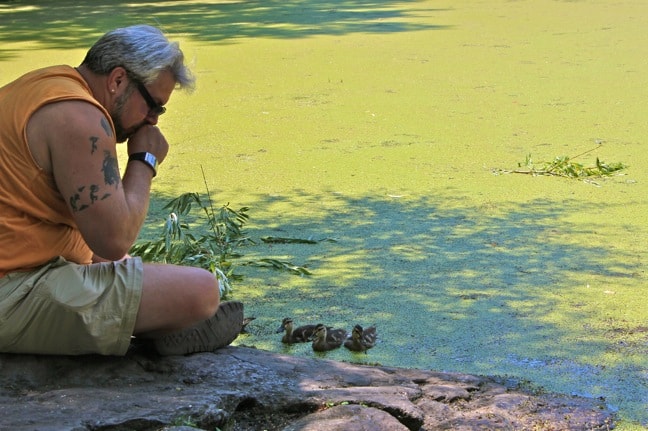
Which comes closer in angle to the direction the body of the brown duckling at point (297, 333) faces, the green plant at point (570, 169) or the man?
the man

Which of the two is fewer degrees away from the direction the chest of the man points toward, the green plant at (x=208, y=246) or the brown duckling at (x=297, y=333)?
the brown duckling

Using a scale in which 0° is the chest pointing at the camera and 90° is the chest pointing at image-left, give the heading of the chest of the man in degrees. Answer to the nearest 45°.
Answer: approximately 270°

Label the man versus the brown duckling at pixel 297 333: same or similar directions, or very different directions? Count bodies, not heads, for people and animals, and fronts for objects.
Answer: very different directions

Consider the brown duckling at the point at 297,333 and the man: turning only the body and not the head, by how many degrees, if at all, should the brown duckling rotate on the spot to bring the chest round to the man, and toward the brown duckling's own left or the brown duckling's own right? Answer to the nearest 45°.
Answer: approximately 45° to the brown duckling's own left

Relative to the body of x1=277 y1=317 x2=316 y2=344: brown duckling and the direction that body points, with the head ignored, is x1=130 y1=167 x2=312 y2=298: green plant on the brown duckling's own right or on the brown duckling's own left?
on the brown duckling's own right

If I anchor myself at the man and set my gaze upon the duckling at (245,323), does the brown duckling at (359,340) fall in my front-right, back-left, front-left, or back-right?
front-right

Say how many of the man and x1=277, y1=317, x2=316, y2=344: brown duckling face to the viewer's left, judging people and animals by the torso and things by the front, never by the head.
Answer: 1

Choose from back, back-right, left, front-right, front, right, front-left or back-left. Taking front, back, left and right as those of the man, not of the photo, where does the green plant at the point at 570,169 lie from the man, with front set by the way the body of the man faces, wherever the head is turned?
front-left

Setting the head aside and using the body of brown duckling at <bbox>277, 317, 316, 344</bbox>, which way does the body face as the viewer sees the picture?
to the viewer's left

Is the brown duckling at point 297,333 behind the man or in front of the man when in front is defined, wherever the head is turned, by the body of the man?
in front
